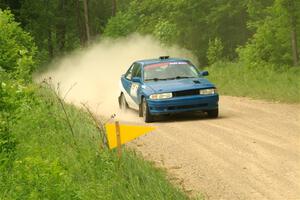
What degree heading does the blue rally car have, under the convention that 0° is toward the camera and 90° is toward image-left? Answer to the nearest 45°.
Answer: approximately 315°
